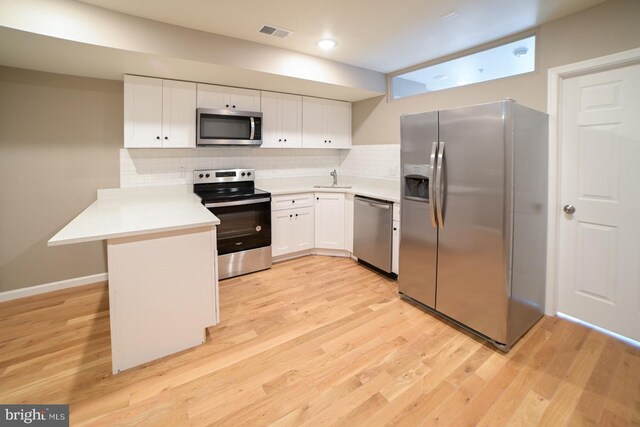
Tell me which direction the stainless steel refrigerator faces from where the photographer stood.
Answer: facing the viewer and to the left of the viewer

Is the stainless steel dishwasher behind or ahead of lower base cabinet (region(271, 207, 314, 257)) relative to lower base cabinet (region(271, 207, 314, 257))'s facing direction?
ahead

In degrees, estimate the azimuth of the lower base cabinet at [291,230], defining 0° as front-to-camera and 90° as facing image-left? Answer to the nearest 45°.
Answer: approximately 315°

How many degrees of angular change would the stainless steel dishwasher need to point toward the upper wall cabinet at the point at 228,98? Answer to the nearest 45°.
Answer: approximately 45° to its right

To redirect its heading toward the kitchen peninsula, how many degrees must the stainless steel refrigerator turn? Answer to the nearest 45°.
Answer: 0° — it already faces it

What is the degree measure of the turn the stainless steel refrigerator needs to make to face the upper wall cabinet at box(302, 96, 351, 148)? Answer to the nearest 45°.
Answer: approximately 90° to its right

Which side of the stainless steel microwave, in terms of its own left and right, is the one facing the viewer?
front

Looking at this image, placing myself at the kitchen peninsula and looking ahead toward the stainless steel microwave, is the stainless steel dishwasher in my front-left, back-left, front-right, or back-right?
front-right

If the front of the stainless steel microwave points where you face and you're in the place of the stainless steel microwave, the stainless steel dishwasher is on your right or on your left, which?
on your left

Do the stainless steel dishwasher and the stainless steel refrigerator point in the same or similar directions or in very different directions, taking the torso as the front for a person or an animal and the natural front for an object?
same or similar directions
